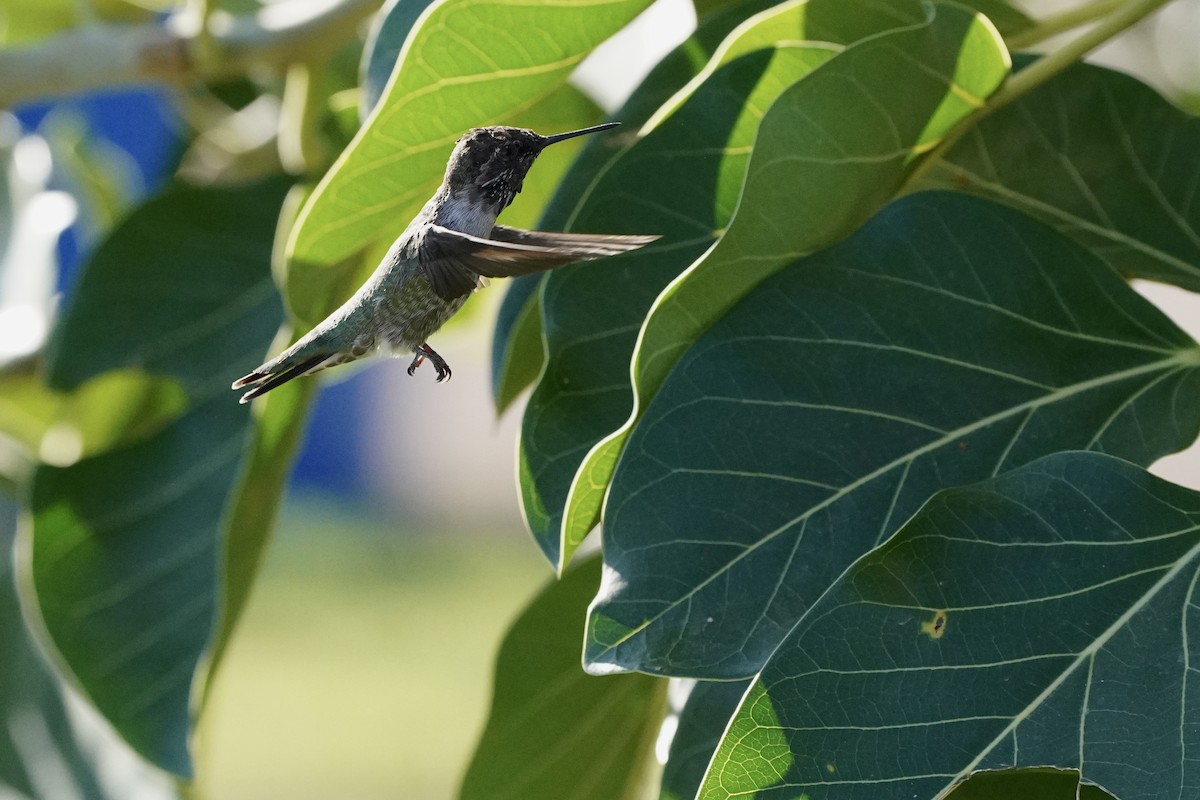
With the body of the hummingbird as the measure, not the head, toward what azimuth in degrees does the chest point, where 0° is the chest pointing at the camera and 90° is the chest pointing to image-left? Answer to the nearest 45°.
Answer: approximately 270°

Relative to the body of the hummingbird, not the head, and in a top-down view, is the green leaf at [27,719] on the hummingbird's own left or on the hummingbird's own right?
on the hummingbird's own left
